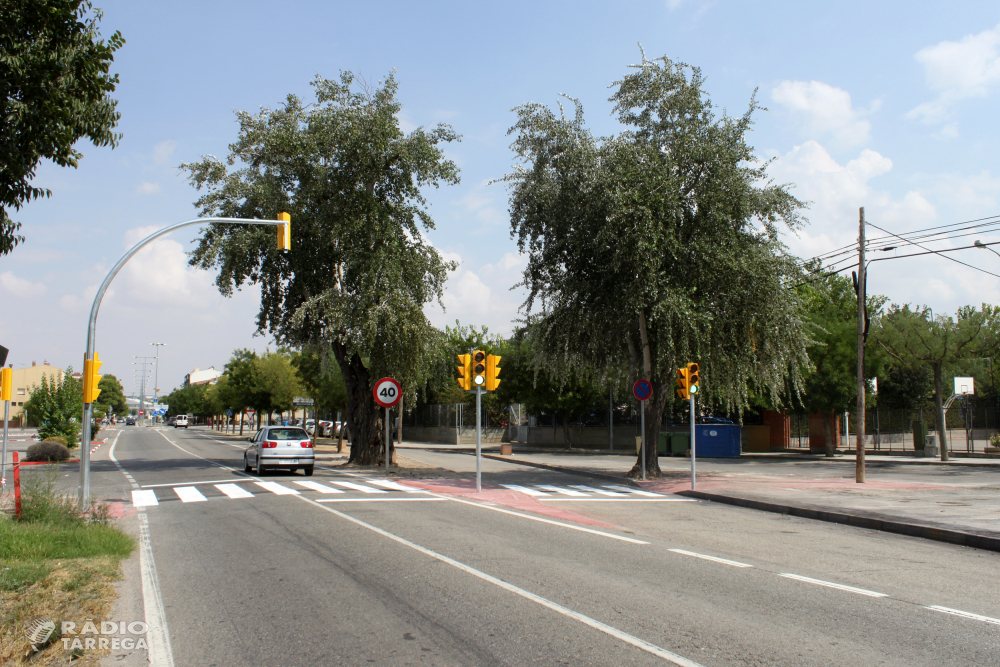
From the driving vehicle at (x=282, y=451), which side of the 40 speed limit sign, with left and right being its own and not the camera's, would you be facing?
right

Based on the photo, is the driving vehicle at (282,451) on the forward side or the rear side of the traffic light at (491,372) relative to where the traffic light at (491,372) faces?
on the rear side

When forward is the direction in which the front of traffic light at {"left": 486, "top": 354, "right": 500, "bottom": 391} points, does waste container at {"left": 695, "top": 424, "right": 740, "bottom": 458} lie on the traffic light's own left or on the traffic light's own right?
on the traffic light's own left

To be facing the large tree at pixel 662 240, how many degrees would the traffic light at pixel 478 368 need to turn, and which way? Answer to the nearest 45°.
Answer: approximately 135° to its left

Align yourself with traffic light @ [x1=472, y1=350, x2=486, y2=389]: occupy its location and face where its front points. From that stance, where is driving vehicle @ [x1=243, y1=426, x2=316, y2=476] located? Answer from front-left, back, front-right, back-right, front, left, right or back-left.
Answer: back-right

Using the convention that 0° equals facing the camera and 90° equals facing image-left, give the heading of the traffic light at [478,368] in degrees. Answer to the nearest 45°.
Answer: approximately 0°
